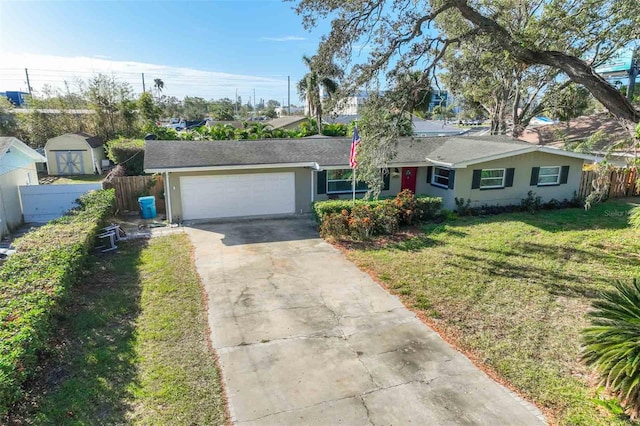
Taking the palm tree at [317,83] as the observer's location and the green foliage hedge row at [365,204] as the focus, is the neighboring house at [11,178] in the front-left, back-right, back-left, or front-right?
front-right

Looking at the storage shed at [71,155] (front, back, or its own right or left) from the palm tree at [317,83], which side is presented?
left

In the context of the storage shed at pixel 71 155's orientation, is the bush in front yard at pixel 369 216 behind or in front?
in front

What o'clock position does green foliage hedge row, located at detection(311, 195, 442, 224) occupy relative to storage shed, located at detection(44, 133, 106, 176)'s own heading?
The green foliage hedge row is roughly at 11 o'clock from the storage shed.

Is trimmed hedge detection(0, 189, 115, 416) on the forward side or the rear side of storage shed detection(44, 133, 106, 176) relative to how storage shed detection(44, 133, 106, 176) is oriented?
on the forward side

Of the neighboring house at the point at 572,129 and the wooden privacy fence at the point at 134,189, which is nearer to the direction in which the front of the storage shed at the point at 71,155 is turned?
the wooden privacy fence

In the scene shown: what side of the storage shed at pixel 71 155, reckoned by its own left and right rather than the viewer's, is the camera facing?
front

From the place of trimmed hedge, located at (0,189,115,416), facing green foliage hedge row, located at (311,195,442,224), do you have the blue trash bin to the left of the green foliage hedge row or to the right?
left

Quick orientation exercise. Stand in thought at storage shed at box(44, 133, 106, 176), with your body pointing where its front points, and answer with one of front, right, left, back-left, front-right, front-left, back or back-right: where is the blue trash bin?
front
